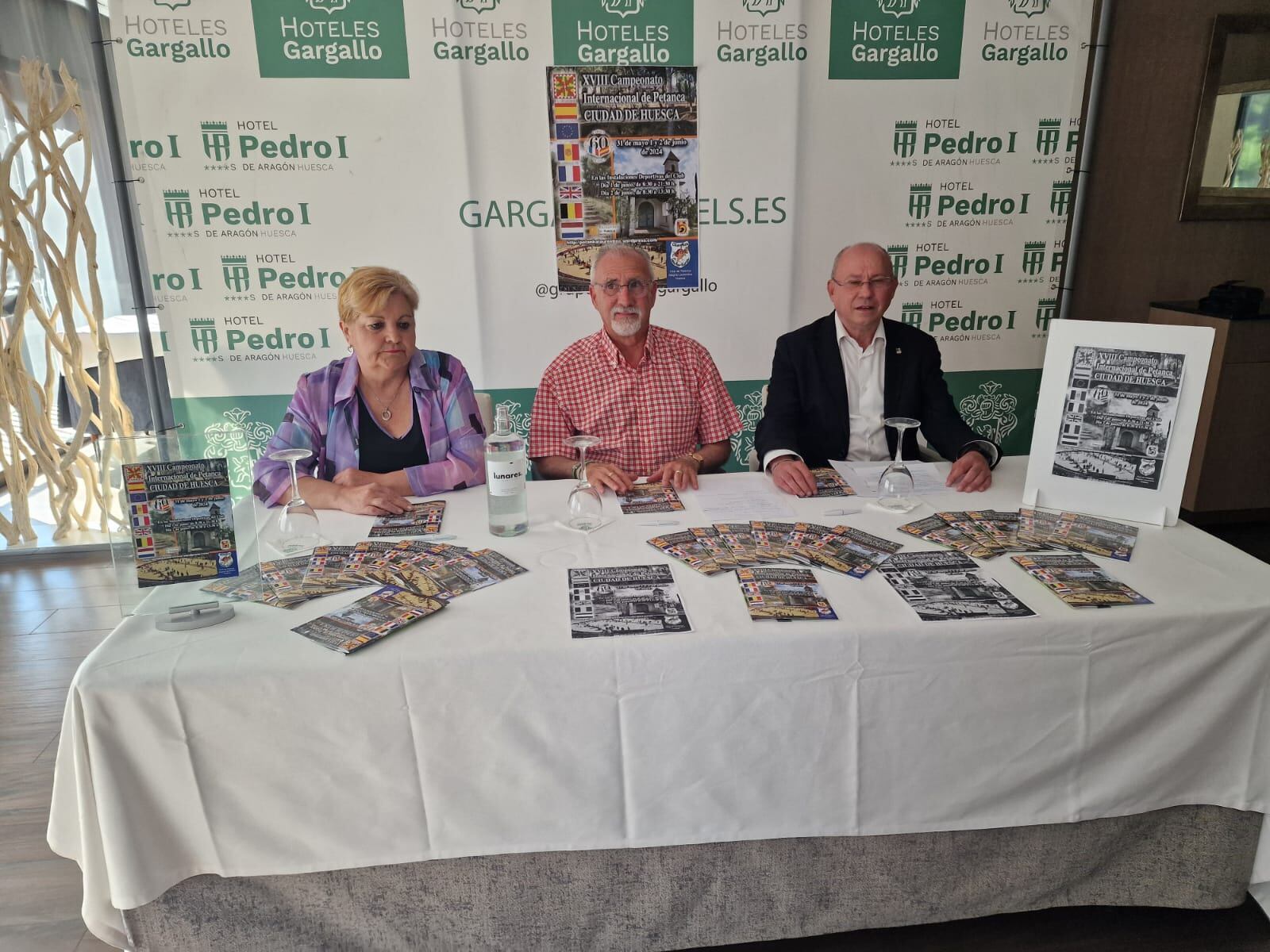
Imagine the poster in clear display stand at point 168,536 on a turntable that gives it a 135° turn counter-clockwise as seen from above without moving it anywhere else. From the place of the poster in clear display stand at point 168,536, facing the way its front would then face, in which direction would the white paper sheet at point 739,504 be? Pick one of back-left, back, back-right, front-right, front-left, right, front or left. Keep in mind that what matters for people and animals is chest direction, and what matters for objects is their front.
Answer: front-right

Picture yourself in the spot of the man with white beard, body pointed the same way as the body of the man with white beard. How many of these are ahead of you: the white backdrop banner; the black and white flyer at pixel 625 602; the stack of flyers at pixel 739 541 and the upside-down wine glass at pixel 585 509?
3

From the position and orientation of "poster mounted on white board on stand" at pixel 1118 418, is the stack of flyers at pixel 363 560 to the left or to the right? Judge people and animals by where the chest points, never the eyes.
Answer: on its right

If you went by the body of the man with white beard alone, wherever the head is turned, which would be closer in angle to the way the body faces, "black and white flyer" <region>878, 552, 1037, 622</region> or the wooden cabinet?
the black and white flyer

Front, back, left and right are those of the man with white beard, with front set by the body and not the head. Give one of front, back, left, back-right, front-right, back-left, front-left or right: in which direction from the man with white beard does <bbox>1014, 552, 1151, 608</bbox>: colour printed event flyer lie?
front-left

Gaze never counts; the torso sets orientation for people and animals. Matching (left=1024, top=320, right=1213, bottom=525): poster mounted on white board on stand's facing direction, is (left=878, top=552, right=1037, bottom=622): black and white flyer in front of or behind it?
in front

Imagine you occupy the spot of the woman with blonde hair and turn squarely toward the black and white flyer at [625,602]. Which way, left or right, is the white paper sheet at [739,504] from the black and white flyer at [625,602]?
left

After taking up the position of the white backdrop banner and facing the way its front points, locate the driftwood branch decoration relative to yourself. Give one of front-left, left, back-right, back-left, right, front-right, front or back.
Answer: right

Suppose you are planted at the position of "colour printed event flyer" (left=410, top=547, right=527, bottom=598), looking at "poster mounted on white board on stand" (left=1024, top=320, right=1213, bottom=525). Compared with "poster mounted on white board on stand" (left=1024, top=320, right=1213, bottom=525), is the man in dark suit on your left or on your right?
left

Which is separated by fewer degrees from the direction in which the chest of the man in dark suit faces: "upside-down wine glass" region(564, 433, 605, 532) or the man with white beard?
the upside-down wine glass

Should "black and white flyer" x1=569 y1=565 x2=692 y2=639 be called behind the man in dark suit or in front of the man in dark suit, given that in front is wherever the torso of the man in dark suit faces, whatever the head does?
in front

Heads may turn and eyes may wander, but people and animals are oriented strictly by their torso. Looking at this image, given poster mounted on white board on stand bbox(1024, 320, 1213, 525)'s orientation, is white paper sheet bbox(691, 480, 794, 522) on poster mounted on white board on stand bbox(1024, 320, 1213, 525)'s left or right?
on its right
